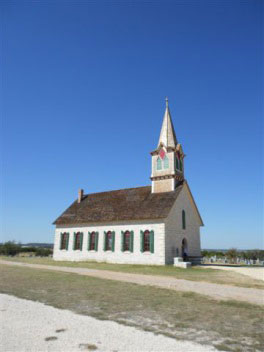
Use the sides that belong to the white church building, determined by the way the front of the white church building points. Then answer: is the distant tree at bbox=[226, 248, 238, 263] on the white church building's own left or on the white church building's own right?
on the white church building's own left

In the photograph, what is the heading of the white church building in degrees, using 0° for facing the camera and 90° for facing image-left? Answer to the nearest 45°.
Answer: approximately 315°
